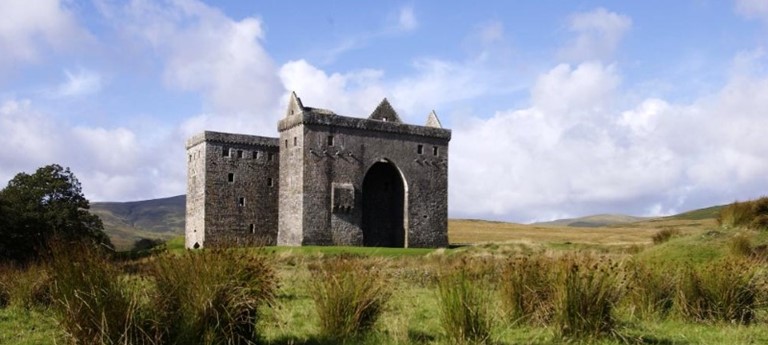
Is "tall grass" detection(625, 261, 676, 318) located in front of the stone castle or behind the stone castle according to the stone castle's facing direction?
in front

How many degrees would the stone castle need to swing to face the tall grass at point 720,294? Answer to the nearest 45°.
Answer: approximately 45° to its right

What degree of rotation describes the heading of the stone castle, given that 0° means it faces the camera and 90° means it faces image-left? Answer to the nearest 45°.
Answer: approximately 315°

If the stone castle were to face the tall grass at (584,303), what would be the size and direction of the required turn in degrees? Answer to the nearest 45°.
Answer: approximately 45° to its right

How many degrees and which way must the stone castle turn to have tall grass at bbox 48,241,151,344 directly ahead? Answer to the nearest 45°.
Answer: approximately 45° to its right

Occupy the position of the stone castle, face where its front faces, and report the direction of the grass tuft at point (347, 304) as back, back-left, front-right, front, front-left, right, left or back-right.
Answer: front-right
